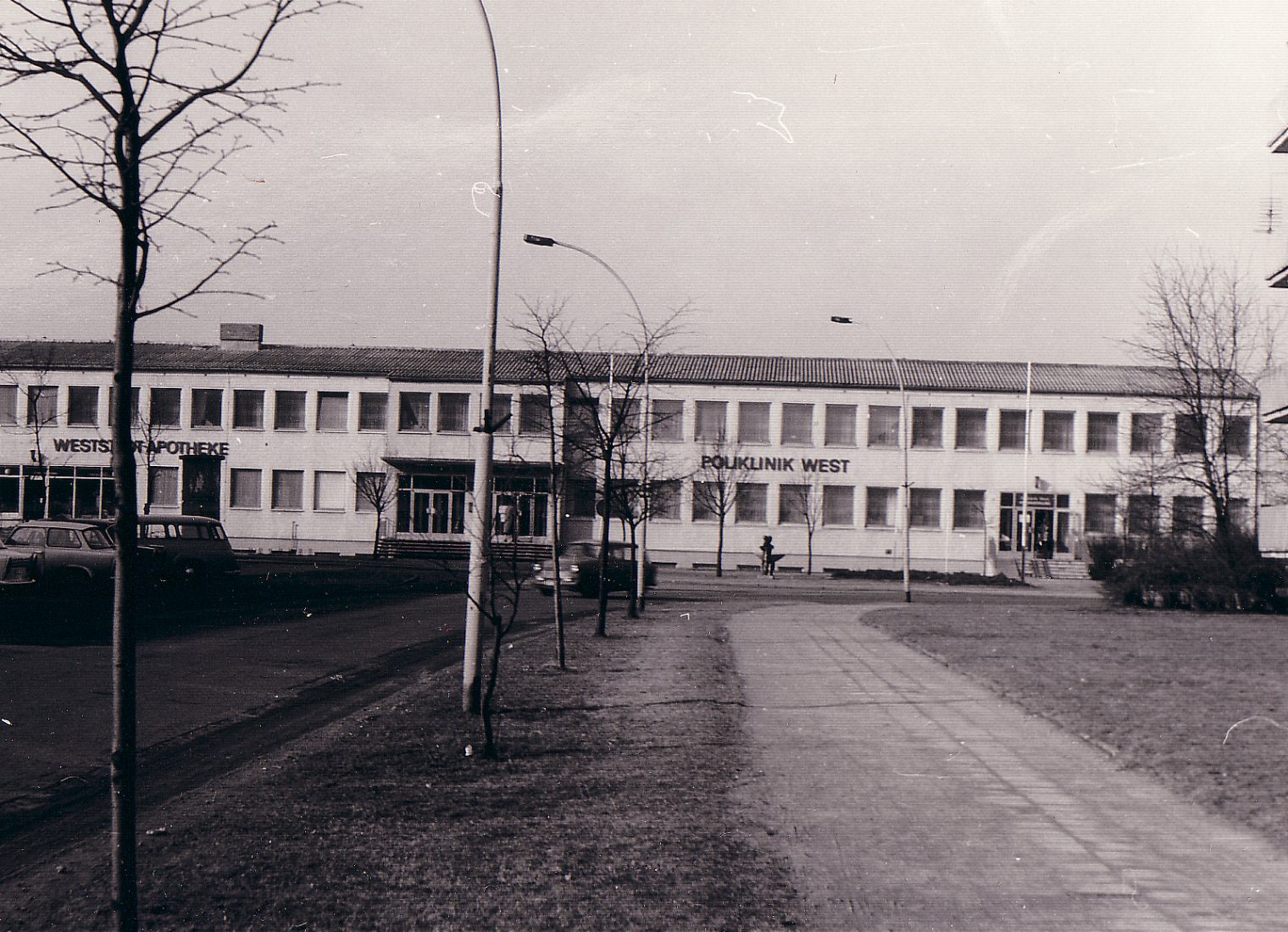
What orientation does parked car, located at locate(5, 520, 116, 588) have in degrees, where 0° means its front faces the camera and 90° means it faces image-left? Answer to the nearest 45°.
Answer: approximately 135°

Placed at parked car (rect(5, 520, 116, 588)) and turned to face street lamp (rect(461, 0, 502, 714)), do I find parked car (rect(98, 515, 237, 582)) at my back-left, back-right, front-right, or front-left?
back-left

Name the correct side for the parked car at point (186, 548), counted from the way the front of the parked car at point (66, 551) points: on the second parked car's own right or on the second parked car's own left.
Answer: on the second parked car's own right

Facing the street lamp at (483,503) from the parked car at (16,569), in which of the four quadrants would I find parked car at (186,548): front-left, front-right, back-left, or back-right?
back-left

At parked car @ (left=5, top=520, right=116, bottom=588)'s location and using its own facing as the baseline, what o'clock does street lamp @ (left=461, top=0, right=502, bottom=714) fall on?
The street lamp is roughly at 7 o'clock from the parked car.
